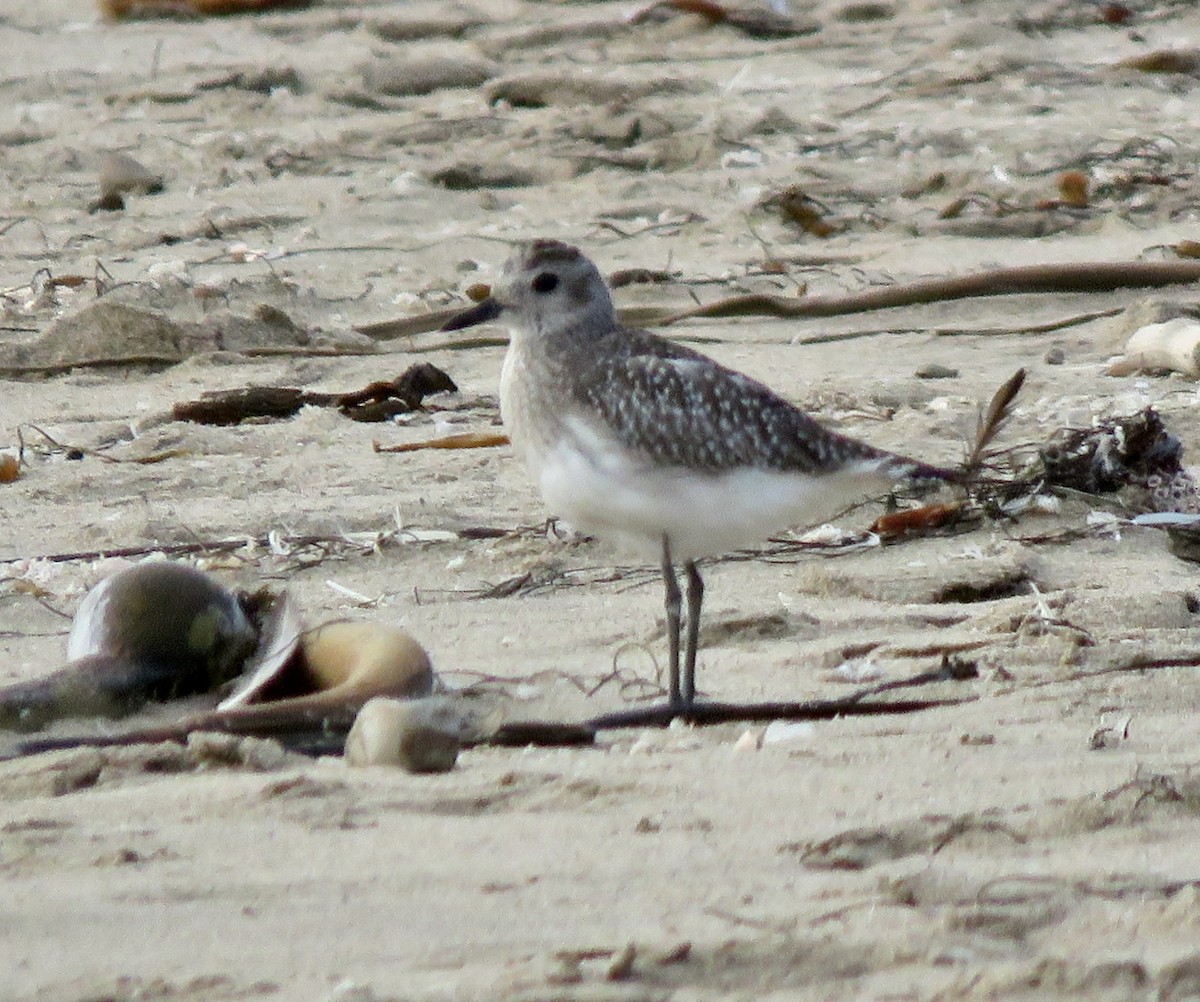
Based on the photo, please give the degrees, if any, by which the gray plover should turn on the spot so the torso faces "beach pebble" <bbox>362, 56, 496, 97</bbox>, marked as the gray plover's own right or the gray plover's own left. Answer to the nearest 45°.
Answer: approximately 90° to the gray plover's own right

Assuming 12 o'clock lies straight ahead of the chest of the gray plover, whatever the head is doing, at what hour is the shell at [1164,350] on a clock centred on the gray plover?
The shell is roughly at 4 o'clock from the gray plover.

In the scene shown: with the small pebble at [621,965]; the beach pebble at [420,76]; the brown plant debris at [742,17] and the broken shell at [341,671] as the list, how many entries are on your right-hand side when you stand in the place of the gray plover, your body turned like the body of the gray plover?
2

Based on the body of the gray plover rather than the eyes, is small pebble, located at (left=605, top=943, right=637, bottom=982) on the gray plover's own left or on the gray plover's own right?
on the gray plover's own left

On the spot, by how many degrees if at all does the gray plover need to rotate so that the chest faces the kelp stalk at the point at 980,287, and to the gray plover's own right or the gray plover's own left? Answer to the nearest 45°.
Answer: approximately 90° to the gray plover's own right

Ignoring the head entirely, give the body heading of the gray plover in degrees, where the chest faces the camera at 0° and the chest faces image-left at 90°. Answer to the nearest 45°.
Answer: approximately 90°

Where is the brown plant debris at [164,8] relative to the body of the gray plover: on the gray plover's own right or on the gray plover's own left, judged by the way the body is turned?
on the gray plover's own right

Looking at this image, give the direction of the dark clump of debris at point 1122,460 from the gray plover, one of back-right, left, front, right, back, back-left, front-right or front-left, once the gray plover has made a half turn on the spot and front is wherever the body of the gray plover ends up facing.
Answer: front-left

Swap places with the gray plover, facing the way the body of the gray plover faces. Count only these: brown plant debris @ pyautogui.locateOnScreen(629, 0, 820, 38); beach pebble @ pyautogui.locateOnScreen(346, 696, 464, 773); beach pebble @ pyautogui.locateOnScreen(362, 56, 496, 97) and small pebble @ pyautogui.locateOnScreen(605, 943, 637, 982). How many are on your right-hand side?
2

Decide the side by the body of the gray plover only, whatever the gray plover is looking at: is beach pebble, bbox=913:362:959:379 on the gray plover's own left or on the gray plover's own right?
on the gray plover's own right
